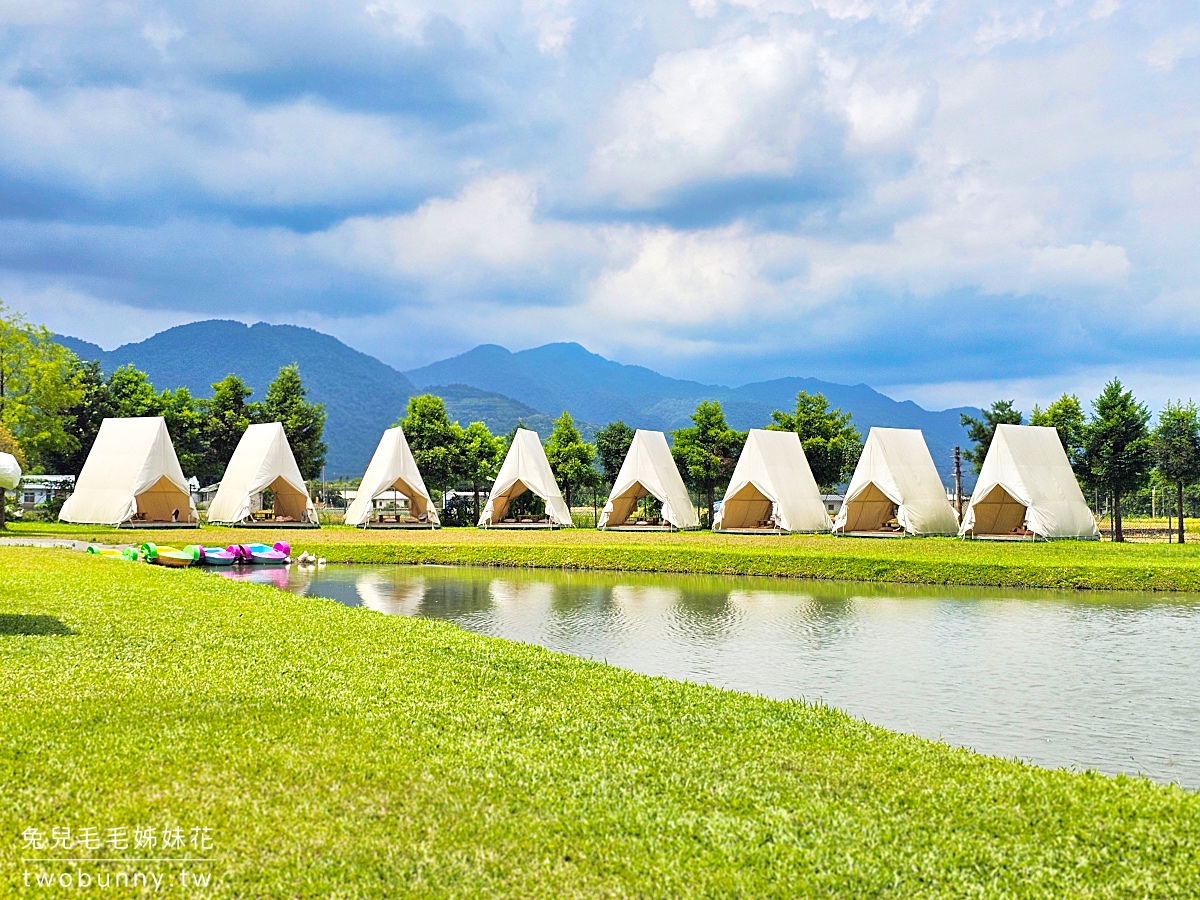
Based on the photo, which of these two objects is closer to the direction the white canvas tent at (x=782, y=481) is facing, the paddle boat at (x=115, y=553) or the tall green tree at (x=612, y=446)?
the paddle boat

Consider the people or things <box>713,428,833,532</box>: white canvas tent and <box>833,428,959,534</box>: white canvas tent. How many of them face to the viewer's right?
0

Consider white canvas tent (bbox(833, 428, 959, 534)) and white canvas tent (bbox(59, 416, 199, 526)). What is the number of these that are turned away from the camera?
0

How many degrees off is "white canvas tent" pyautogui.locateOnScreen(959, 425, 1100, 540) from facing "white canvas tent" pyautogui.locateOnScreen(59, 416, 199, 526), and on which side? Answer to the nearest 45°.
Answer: approximately 45° to its right

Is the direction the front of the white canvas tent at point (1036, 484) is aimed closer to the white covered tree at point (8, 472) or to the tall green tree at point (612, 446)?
the white covered tree

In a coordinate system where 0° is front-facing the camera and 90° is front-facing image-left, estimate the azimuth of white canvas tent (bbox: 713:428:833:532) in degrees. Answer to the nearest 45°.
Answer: approximately 45°

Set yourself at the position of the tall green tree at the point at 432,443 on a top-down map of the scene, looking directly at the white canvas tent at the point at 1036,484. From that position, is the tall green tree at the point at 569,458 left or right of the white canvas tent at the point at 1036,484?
left

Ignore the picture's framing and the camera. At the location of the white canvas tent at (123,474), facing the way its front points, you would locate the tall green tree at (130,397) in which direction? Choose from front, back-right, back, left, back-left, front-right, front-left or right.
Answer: back-left

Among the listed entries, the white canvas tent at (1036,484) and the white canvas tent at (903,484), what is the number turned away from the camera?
0

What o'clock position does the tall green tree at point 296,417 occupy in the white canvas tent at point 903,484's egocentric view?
The tall green tree is roughly at 2 o'clock from the white canvas tent.

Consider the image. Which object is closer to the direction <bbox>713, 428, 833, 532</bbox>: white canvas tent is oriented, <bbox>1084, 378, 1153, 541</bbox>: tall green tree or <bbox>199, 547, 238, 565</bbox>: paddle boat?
the paddle boat

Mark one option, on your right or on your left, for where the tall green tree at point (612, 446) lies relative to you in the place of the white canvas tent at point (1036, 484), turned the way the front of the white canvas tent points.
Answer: on your right

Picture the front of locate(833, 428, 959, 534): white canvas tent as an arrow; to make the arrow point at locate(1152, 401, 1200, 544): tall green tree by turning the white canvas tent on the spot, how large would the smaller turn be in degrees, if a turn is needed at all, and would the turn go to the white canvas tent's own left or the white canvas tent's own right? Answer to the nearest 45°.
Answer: approximately 135° to the white canvas tent's own left
